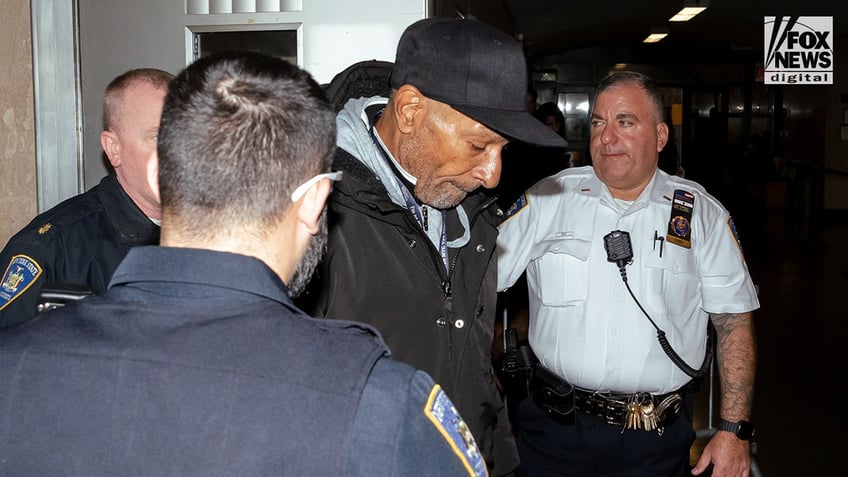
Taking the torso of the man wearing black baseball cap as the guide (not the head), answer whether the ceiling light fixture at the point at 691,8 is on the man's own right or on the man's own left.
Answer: on the man's own left

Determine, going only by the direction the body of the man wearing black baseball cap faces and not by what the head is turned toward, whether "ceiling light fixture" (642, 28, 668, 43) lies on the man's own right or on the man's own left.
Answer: on the man's own left

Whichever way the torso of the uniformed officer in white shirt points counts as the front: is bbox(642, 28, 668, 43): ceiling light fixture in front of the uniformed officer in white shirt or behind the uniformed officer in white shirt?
behind

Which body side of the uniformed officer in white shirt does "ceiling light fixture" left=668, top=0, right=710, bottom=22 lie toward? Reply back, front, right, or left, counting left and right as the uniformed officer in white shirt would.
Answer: back

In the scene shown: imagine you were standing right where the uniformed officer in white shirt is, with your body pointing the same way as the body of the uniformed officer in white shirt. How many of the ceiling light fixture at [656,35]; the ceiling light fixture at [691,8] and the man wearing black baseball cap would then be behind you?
2

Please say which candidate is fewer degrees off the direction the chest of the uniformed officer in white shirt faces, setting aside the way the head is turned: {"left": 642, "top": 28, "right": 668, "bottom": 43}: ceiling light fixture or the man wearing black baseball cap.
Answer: the man wearing black baseball cap

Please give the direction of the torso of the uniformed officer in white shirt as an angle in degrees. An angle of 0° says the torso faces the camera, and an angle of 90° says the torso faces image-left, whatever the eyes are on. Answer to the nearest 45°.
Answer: approximately 0°

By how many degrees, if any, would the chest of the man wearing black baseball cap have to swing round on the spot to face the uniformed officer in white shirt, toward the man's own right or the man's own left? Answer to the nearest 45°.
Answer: approximately 90° to the man's own left
